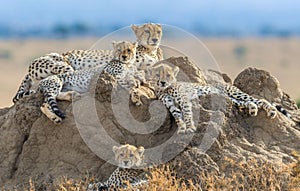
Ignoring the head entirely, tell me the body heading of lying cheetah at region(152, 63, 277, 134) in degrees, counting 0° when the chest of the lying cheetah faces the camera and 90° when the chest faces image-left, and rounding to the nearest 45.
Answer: approximately 45°

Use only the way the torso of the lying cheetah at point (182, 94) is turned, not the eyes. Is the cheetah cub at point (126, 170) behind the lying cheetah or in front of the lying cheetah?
in front
